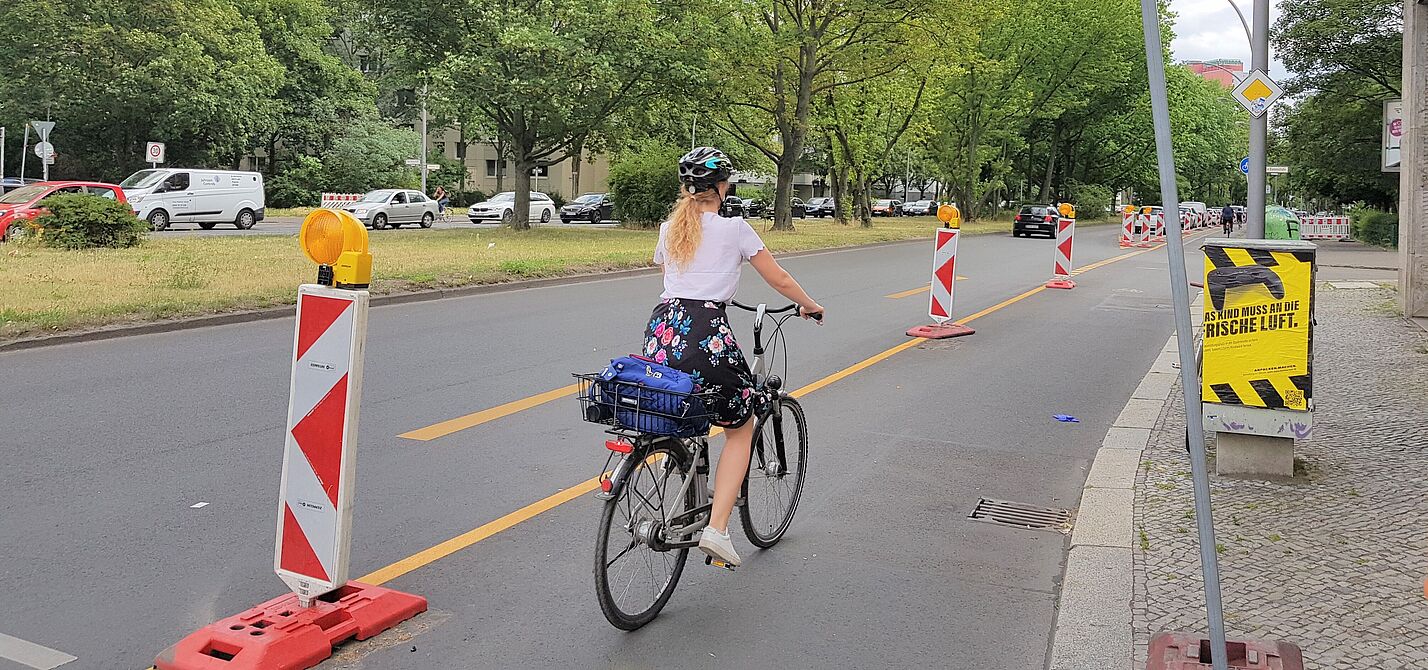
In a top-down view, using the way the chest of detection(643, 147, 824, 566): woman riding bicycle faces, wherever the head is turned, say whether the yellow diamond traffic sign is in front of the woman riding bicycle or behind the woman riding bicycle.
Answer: in front

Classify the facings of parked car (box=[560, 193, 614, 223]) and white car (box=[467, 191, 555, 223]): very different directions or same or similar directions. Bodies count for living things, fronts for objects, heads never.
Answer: same or similar directions

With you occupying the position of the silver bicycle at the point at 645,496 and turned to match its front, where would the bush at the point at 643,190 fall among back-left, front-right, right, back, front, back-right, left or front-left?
front-left

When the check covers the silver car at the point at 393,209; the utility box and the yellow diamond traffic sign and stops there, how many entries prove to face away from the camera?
0

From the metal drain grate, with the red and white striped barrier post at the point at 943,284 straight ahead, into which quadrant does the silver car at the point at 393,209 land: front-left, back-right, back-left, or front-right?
front-left

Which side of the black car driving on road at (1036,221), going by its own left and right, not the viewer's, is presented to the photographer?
back

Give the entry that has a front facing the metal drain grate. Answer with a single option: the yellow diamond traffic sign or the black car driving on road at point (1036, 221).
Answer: the yellow diamond traffic sign

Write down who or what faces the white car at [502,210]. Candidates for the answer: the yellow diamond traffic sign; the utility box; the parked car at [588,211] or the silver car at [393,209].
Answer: the parked car at [588,211]

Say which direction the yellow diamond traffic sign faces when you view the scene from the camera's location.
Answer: facing the viewer

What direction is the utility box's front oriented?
toward the camera

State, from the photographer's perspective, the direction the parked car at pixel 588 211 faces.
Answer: facing the viewer and to the left of the viewer

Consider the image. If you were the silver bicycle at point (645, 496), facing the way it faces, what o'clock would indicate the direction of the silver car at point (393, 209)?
The silver car is roughly at 10 o'clock from the silver bicycle.

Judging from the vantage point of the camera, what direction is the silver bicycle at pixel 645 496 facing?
facing away from the viewer and to the right of the viewer

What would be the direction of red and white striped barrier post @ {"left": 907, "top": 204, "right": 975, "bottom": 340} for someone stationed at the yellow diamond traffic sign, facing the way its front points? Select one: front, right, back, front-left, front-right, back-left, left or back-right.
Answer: front-right

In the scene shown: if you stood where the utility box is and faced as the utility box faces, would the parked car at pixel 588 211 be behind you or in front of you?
behind
